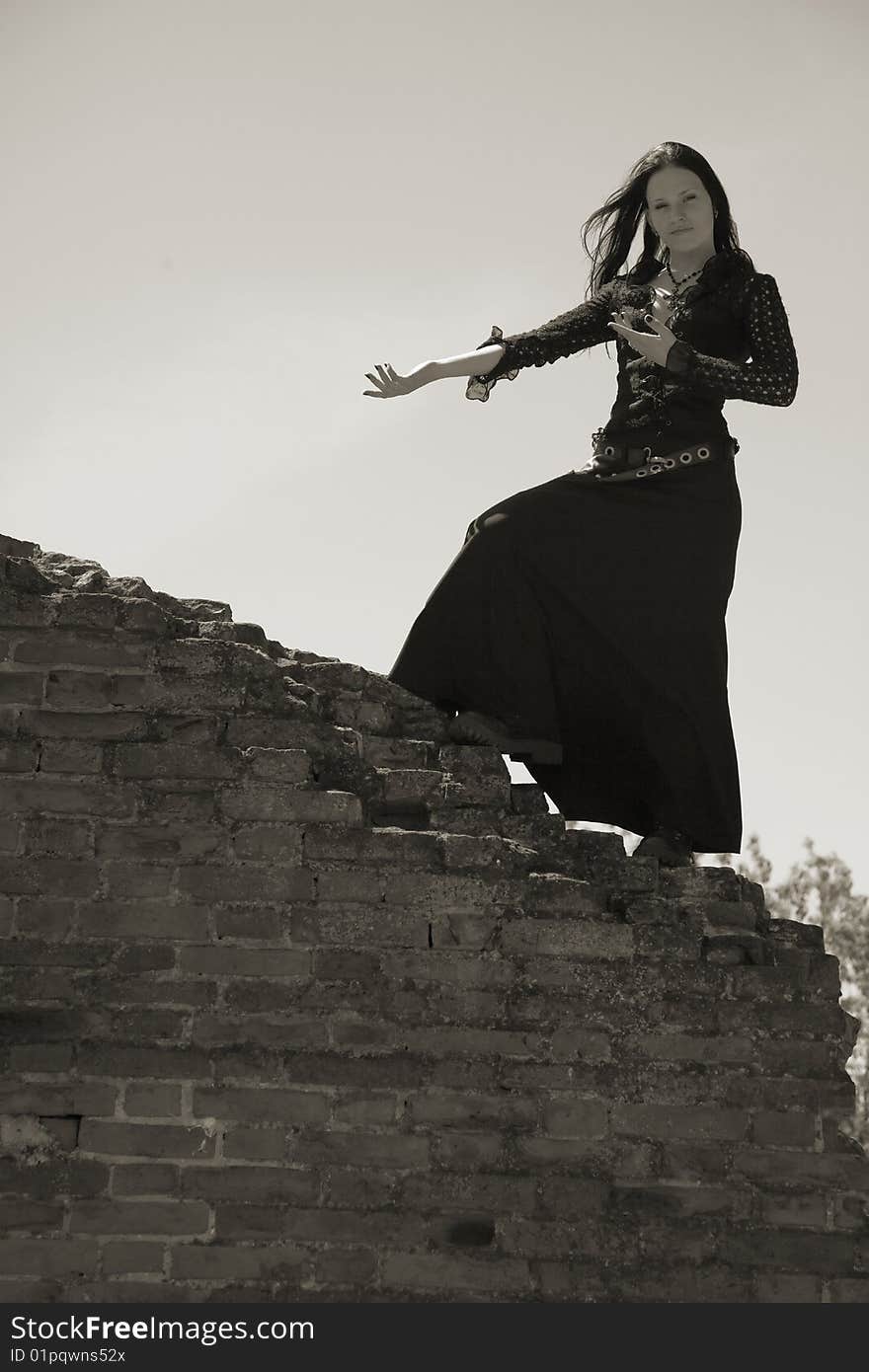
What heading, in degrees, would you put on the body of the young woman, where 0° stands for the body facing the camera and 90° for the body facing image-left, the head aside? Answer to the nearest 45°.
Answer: approximately 45°
